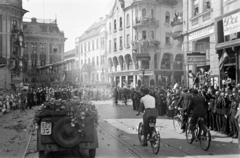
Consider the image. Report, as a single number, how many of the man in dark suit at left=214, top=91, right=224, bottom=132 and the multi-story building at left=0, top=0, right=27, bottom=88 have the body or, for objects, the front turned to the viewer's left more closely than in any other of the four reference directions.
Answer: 1

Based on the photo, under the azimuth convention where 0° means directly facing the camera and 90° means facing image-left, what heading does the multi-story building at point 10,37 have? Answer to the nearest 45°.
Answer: approximately 315°

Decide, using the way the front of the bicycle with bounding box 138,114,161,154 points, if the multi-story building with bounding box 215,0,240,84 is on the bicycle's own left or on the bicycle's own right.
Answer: on the bicycle's own right

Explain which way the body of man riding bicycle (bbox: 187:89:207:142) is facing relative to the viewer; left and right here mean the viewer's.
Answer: facing away from the viewer and to the left of the viewer

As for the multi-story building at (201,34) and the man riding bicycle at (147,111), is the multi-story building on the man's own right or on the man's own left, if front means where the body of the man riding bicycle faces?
on the man's own right

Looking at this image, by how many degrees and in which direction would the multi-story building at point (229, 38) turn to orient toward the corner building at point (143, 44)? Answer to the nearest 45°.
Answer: approximately 90° to its right

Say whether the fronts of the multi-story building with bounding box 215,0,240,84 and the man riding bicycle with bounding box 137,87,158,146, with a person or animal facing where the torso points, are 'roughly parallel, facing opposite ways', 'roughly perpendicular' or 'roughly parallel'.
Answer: roughly perpendicular

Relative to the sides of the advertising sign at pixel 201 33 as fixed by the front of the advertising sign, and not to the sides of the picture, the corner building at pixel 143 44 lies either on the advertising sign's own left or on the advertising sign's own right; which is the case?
on the advertising sign's own right

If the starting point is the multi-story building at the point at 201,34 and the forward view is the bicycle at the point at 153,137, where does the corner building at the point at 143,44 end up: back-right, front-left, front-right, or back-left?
back-right

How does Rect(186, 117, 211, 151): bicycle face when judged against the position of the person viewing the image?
facing away from the viewer and to the left of the viewer

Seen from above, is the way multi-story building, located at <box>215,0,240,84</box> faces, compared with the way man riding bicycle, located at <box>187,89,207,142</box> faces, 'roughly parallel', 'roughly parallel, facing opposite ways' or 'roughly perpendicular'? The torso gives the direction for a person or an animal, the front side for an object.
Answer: roughly perpendicular

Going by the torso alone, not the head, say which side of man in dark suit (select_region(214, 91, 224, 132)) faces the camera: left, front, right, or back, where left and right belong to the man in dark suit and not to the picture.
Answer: left
